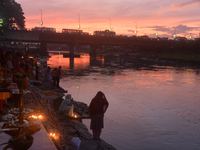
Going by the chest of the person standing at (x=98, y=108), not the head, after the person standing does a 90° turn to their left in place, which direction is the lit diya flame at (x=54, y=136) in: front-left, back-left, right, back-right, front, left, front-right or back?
left

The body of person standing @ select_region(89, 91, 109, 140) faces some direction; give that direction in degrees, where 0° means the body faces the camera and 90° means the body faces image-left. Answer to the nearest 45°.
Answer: approximately 225°
